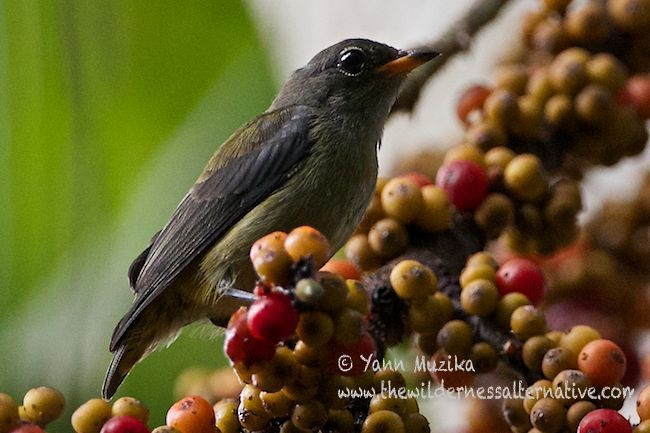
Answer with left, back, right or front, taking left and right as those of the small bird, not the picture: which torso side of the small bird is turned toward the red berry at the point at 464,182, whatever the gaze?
front

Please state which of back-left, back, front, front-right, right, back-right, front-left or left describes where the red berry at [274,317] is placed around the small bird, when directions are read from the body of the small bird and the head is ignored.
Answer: right

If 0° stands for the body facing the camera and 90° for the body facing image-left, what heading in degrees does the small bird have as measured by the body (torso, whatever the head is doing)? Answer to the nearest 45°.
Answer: approximately 270°

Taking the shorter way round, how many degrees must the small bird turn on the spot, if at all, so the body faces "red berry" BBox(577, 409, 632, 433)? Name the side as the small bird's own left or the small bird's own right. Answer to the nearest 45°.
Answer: approximately 45° to the small bird's own right

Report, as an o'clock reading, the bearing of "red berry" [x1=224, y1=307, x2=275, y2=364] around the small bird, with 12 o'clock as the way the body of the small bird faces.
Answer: The red berry is roughly at 3 o'clock from the small bird.

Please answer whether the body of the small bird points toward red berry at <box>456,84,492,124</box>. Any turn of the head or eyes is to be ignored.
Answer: yes

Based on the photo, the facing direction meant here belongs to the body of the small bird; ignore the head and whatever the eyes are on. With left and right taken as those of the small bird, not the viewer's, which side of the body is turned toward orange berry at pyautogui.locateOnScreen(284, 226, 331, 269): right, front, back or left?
right
